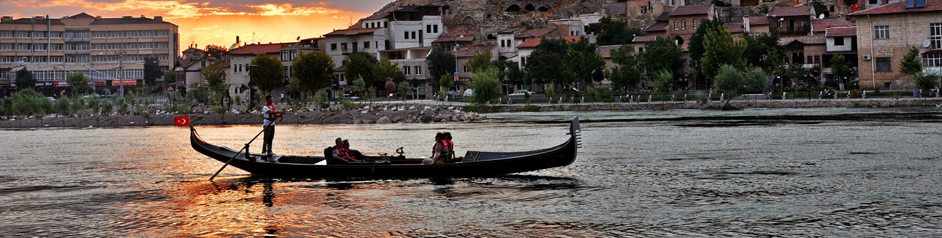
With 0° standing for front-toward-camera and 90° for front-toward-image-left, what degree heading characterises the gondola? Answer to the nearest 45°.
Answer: approximately 270°
